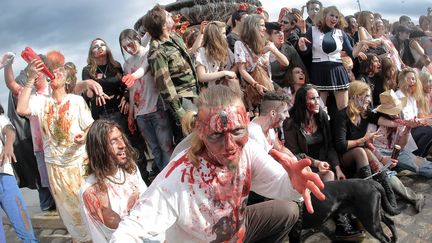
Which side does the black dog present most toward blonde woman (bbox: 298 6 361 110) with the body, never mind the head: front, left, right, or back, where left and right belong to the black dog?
right

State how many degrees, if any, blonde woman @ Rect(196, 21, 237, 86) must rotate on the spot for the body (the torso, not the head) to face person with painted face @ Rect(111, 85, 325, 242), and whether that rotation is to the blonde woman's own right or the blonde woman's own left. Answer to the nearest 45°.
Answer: approximately 45° to the blonde woman's own right

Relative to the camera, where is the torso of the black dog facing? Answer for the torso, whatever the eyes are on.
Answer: to the viewer's left

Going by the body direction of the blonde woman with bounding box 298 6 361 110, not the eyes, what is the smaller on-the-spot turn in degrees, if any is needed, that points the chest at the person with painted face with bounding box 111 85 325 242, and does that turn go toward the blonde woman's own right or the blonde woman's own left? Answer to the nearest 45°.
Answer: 0° — they already face them

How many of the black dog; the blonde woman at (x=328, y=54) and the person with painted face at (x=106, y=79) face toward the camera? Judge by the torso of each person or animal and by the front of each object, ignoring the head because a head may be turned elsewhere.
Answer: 2

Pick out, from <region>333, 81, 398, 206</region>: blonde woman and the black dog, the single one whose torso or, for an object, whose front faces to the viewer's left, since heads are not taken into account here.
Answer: the black dog

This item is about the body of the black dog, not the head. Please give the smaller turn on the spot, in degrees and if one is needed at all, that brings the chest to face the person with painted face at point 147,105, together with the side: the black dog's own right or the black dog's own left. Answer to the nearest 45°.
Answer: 0° — it already faces them

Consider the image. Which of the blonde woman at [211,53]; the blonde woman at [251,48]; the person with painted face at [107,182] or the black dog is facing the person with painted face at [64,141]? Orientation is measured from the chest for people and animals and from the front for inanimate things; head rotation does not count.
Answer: the black dog

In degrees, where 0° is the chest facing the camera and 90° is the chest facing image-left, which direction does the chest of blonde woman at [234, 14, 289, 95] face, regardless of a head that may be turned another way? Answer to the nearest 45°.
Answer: approximately 315°

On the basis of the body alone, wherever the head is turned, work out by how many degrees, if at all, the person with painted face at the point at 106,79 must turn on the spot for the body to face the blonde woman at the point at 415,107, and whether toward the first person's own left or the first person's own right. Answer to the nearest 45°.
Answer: approximately 90° to the first person's own left
